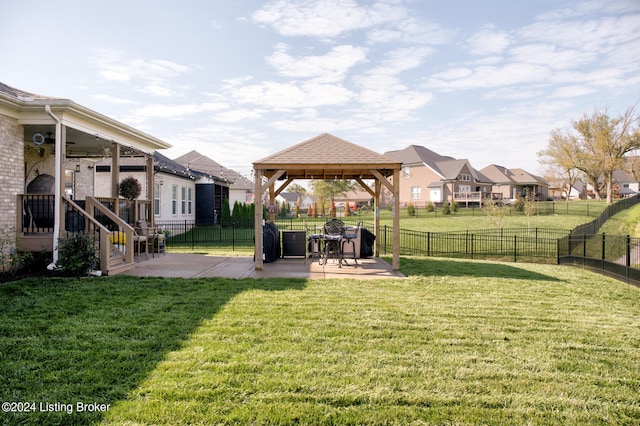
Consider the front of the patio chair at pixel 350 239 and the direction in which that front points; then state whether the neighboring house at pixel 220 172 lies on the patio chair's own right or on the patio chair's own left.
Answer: on the patio chair's own right

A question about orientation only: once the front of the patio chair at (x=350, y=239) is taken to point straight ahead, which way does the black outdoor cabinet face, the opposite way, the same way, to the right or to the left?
to the left

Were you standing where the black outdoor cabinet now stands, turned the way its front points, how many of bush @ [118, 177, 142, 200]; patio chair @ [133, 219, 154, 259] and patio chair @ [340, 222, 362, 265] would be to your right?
2

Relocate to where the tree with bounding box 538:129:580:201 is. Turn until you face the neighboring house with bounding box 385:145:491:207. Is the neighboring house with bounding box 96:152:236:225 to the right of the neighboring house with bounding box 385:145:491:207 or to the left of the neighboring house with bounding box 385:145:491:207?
left

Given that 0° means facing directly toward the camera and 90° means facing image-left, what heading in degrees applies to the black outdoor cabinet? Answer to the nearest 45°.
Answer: approximately 0°

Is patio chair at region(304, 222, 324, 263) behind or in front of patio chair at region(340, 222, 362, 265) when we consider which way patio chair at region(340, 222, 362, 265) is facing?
in front

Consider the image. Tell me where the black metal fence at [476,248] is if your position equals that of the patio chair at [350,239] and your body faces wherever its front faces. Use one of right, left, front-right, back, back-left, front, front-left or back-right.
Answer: back-right

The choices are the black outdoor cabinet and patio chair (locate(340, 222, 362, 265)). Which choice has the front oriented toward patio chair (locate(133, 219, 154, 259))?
patio chair (locate(340, 222, 362, 265))

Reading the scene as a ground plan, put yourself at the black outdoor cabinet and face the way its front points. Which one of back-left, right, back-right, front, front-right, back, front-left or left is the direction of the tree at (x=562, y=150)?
back-left

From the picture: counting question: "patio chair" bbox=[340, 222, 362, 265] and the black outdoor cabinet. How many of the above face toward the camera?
1

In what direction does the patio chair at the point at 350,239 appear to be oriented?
to the viewer's left
